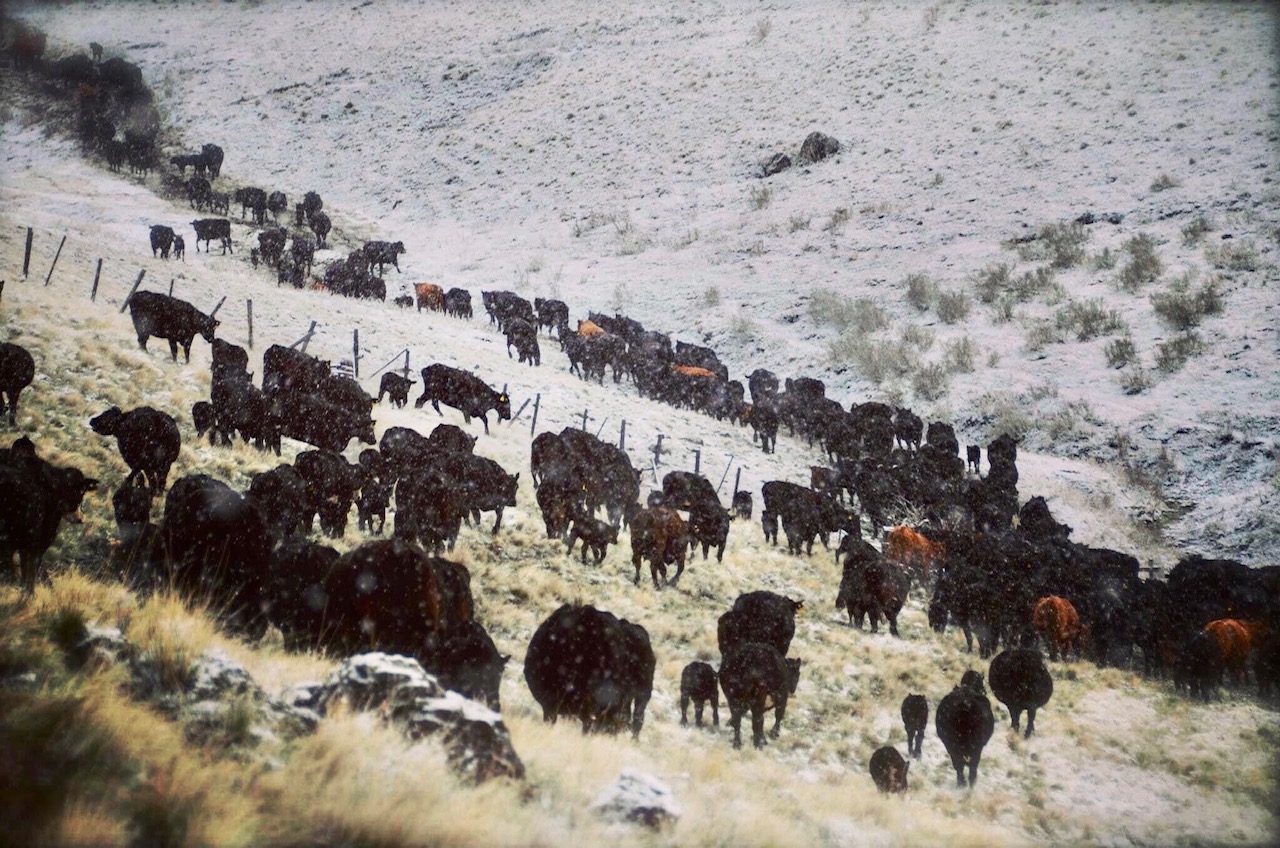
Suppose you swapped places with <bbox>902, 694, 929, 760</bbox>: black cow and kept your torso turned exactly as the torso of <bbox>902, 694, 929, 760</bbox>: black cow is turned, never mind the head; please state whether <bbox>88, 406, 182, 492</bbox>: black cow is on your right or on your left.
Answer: on your left

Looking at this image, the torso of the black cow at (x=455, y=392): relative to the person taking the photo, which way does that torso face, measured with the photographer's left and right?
facing to the right of the viewer

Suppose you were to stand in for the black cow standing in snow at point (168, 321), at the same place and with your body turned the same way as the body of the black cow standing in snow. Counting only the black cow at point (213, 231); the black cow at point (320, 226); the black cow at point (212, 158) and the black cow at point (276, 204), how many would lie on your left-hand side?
4

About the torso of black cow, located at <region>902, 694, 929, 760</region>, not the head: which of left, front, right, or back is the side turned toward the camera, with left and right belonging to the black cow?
back

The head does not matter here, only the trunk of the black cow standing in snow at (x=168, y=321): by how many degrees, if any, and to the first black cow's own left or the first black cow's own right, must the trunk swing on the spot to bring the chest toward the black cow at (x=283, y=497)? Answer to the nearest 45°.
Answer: approximately 90° to the first black cow's own right

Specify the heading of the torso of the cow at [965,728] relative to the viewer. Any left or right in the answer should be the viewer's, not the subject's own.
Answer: facing away from the viewer

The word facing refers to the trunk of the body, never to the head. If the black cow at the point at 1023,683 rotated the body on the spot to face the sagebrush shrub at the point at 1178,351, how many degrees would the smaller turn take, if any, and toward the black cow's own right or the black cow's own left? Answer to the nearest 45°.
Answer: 0° — it already faces it

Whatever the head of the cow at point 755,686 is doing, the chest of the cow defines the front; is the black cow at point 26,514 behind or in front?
behind

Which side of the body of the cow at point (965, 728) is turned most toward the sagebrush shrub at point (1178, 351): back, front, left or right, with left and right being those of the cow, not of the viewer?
front

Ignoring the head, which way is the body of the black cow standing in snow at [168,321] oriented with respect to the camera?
to the viewer's right

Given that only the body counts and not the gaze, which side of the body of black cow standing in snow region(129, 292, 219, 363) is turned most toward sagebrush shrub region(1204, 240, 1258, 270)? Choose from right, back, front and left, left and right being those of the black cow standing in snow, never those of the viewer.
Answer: front
